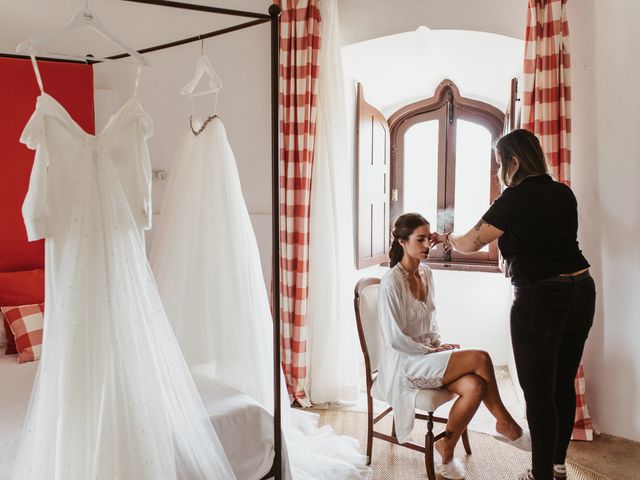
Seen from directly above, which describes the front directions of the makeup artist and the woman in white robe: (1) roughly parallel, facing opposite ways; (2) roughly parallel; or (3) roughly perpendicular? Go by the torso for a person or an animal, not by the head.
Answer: roughly parallel, facing opposite ways

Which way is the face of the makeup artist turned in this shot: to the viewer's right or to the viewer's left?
to the viewer's left

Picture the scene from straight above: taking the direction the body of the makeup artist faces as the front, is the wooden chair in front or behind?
in front

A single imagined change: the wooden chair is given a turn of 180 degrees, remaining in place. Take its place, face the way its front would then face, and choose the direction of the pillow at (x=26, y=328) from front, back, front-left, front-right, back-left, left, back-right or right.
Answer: front-left

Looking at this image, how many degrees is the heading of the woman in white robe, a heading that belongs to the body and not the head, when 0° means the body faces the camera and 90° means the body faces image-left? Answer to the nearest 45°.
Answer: approximately 315°

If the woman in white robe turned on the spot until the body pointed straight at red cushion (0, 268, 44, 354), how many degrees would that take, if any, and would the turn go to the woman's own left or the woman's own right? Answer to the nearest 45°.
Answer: approximately 135° to the woman's own right

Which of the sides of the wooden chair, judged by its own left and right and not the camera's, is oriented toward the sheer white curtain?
back

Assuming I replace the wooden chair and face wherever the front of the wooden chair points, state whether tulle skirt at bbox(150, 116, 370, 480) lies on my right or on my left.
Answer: on my right

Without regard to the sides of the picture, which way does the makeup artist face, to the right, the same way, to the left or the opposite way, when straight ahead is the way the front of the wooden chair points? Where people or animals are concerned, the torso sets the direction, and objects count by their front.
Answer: the opposite way

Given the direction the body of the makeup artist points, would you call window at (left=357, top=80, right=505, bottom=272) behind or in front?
in front
